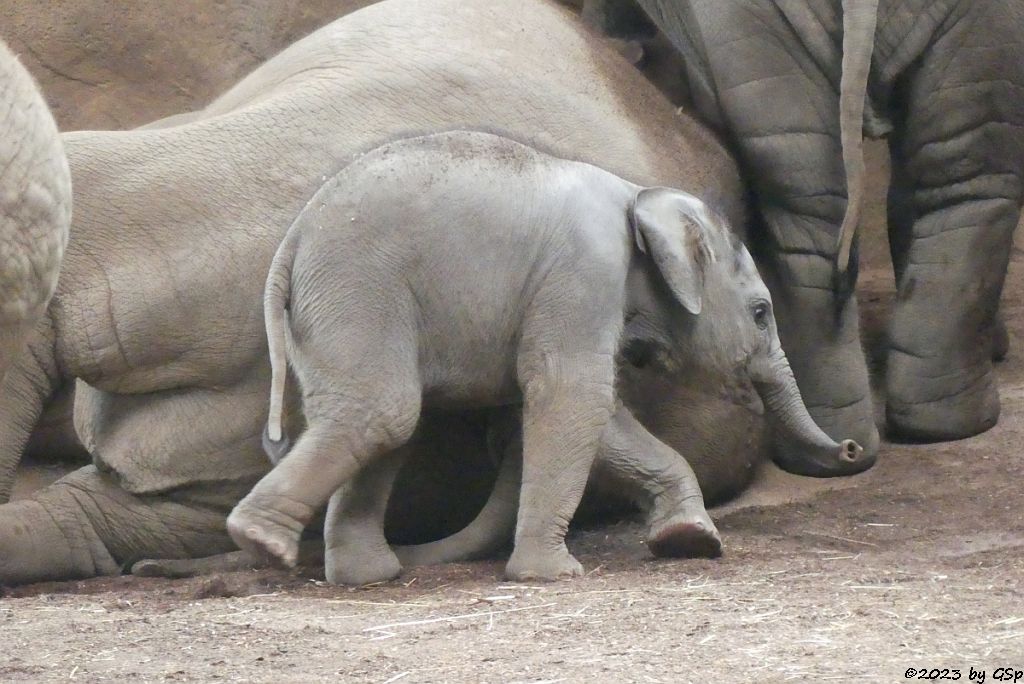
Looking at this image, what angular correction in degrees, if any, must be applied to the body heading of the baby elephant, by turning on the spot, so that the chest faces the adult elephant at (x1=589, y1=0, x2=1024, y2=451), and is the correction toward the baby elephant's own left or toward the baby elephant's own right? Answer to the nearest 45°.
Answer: approximately 45° to the baby elephant's own left

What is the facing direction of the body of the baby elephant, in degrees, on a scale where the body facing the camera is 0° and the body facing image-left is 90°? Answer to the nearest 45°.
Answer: approximately 270°

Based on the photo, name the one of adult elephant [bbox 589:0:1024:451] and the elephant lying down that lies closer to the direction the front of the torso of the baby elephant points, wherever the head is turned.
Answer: the adult elephant
